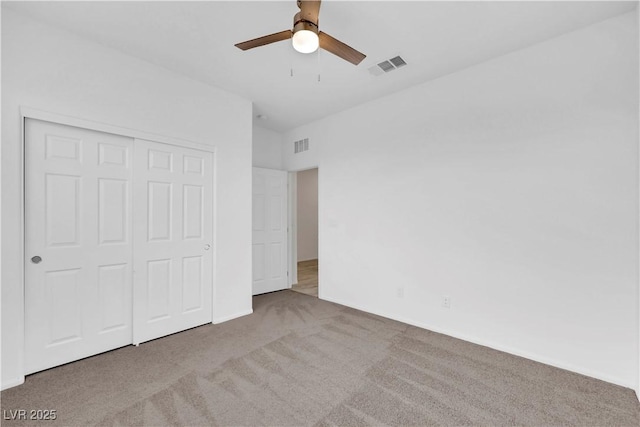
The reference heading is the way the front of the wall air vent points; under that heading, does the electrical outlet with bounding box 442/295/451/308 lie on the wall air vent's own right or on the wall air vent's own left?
on the wall air vent's own left

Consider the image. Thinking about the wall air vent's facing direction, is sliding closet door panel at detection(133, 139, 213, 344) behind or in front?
in front

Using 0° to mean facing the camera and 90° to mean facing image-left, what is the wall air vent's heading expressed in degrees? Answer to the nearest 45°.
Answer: approximately 45°

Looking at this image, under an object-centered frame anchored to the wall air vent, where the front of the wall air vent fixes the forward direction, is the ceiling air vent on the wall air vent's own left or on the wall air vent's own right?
on the wall air vent's own left

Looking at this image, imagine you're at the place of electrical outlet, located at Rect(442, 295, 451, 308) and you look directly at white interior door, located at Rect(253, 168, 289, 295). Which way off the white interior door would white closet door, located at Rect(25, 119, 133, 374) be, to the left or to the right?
left
